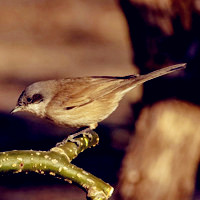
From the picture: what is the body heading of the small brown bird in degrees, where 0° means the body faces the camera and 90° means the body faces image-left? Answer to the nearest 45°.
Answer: approximately 90°
